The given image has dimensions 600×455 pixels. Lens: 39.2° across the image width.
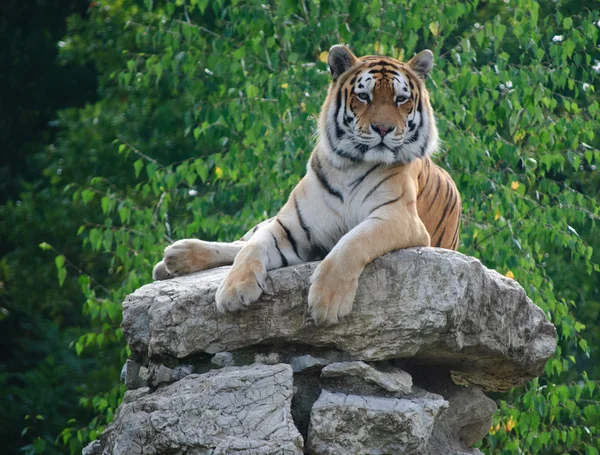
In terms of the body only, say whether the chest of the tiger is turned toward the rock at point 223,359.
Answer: yes

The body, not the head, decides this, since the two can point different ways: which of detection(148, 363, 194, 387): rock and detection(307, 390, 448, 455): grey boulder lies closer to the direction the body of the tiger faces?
the rock

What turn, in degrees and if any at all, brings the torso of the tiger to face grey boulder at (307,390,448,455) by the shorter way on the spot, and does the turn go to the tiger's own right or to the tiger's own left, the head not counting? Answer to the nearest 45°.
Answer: approximately 45° to the tiger's own left

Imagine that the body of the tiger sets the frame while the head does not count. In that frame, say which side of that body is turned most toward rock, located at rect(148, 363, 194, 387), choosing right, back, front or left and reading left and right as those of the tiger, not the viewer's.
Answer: front

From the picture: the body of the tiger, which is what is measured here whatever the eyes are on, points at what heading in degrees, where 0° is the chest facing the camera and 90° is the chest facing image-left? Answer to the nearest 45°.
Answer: approximately 45°

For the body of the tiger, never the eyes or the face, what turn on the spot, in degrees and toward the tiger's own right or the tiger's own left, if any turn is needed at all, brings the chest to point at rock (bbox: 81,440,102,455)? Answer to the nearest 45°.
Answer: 0° — it already faces it
